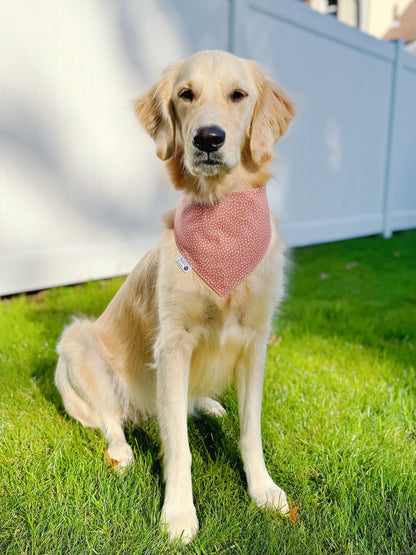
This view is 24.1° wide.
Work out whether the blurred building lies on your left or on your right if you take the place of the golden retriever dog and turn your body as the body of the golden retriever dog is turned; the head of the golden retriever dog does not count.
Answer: on your left

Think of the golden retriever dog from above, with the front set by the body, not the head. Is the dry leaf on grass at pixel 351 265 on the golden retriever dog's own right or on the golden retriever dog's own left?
on the golden retriever dog's own left

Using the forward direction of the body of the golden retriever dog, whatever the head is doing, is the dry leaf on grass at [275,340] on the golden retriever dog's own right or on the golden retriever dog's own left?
on the golden retriever dog's own left

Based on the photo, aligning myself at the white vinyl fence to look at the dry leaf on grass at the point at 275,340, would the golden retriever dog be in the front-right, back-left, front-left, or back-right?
front-right

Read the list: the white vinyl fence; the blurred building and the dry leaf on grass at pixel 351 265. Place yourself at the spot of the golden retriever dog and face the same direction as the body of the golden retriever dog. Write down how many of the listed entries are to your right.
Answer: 0

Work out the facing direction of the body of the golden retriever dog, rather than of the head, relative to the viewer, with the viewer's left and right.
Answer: facing the viewer and to the right of the viewer
